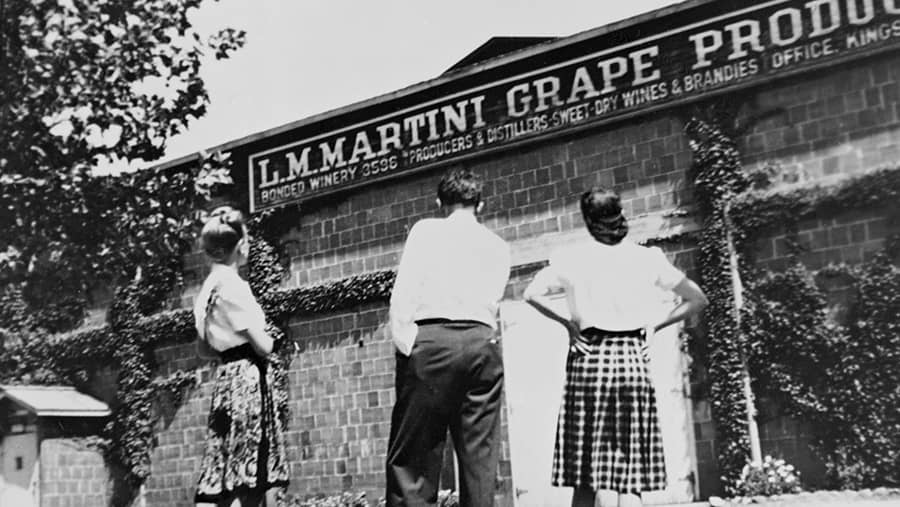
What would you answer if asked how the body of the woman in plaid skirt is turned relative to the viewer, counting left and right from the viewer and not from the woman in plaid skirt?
facing away from the viewer

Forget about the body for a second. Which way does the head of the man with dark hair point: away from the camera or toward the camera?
away from the camera

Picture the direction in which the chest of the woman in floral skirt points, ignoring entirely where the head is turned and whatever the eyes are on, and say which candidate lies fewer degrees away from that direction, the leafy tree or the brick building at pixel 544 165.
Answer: the brick building

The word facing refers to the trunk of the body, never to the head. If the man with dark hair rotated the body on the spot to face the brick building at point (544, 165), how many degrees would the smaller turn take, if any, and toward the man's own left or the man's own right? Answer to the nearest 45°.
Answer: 0° — they already face it

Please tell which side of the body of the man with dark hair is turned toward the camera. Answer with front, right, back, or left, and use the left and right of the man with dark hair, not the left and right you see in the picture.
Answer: back

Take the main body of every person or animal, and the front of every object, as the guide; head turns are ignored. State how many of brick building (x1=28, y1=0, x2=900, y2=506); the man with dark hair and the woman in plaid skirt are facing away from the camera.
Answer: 2

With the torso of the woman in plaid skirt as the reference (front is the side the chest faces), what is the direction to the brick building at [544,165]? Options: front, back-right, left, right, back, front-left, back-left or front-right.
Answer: front

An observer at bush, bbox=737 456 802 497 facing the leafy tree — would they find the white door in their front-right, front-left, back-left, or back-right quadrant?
front-right

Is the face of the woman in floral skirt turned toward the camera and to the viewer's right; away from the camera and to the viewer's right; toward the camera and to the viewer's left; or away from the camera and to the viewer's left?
away from the camera and to the viewer's right

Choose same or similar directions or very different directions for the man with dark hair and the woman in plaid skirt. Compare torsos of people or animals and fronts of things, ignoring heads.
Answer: same or similar directions

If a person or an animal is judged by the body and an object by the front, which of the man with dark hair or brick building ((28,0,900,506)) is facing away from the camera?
the man with dark hair

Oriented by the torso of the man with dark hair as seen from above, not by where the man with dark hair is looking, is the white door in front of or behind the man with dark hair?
in front

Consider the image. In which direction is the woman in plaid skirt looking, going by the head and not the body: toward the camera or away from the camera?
away from the camera

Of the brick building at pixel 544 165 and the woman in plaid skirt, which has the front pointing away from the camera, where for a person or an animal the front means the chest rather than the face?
the woman in plaid skirt
